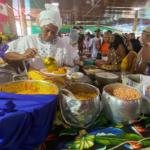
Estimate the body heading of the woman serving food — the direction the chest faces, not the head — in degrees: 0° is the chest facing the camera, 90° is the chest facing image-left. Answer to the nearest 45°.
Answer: approximately 0°
